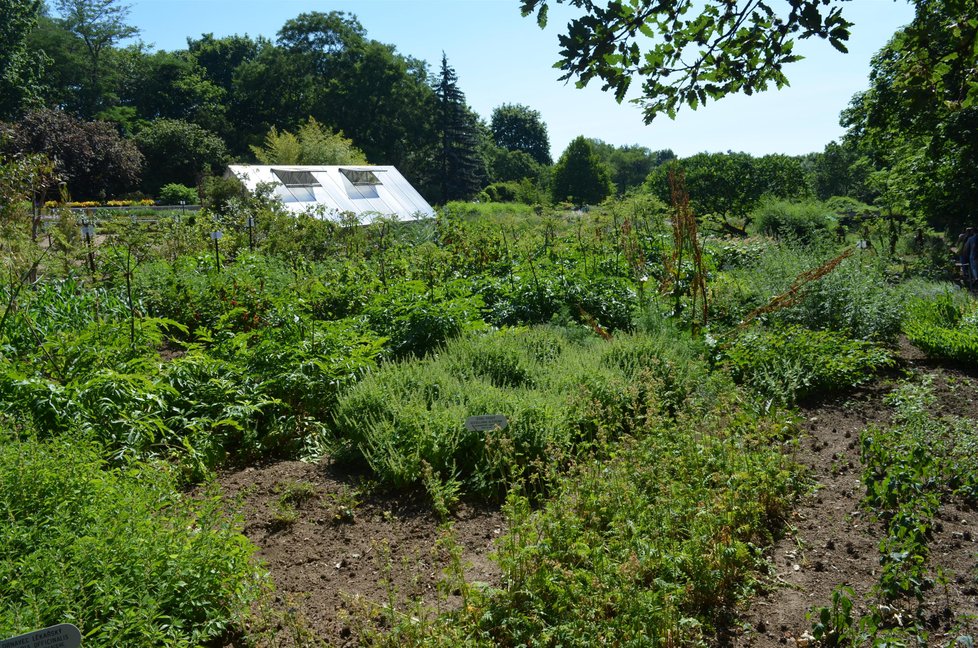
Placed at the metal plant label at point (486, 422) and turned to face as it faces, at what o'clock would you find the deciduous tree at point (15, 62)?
The deciduous tree is roughly at 5 o'clock from the metal plant label.

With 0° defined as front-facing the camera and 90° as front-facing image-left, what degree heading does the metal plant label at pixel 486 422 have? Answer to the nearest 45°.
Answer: approximately 0°

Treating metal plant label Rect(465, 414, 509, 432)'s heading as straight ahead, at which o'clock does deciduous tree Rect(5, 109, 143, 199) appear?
The deciduous tree is roughly at 5 o'clock from the metal plant label.

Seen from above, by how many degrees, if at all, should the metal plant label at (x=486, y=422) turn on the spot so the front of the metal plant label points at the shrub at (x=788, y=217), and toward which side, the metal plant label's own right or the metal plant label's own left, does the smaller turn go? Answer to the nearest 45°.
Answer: approximately 135° to the metal plant label's own left

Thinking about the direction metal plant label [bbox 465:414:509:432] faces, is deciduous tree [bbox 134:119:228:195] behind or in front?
behind

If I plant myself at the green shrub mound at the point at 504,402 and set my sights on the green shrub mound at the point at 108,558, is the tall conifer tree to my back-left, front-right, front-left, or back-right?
back-right

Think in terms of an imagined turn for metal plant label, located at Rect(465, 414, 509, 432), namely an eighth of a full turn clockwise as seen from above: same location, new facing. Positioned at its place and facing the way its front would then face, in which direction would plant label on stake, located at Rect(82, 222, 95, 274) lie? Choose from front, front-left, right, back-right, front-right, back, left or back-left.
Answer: right

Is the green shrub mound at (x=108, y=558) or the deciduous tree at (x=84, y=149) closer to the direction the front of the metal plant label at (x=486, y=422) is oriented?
the green shrub mound

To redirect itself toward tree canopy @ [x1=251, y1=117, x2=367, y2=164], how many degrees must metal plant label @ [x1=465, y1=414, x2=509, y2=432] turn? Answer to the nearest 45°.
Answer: approximately 180°
